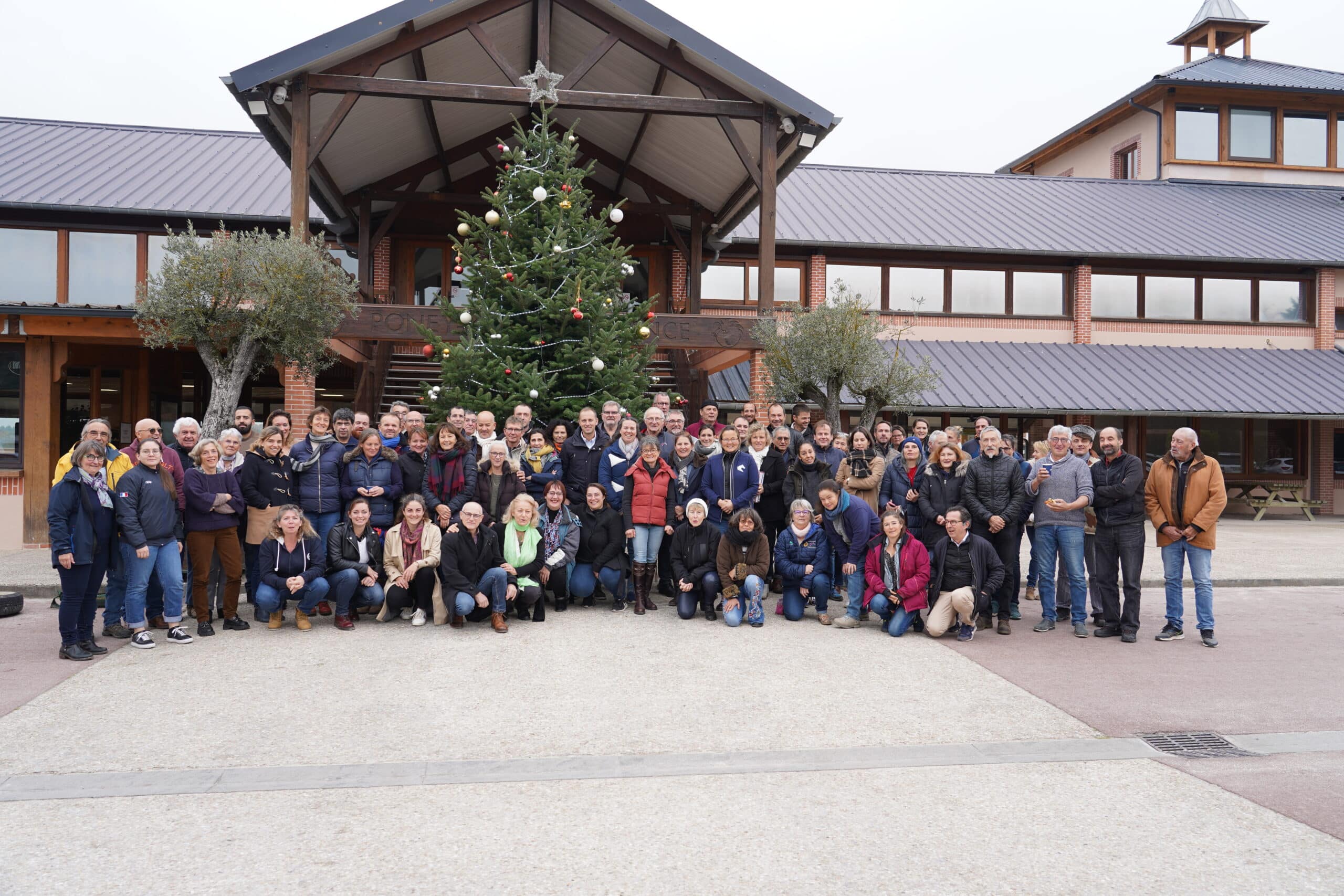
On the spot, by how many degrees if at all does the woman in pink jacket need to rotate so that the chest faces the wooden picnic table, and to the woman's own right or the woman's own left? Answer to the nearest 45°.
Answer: approximately 135° to the woman's own left

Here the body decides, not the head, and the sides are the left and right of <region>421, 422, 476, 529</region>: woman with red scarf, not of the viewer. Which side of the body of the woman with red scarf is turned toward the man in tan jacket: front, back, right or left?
left

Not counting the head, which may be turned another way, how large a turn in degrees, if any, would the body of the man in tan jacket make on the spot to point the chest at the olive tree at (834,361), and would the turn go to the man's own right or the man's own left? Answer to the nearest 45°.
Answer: approximately 135° to the man's own right

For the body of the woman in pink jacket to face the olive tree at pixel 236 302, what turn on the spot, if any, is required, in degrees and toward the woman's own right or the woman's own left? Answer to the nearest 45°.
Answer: approximately 90° to the woman's own right

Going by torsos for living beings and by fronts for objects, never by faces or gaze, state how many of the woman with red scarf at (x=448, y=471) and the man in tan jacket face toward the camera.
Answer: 2

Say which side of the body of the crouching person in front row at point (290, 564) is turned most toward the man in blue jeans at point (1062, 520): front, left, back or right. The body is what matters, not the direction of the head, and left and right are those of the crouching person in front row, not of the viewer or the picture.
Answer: left

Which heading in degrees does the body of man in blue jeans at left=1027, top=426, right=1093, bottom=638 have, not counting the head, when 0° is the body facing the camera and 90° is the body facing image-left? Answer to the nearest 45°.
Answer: approximately 0°

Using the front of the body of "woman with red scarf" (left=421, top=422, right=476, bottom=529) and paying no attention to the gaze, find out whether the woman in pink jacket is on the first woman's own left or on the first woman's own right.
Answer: on the first woman's own left

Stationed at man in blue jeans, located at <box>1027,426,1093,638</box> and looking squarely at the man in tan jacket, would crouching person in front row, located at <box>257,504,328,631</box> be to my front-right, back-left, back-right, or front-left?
back-right
